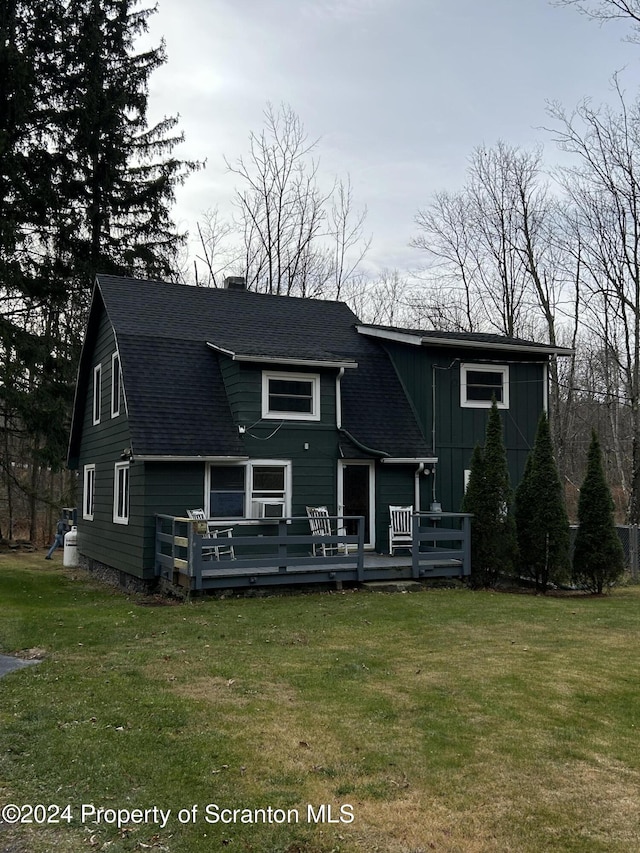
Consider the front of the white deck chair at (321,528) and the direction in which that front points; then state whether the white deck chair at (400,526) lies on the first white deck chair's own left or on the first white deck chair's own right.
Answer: on the first white deck chair's own left

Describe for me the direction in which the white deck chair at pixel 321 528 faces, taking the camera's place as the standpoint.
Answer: facing the viewer and to the right of the viewer

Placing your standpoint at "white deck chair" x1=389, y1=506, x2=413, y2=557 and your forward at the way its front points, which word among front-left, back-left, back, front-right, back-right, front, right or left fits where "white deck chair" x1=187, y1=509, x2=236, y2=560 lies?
front-right

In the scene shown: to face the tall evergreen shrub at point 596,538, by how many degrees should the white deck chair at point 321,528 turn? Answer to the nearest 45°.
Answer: approximately 45° to its left

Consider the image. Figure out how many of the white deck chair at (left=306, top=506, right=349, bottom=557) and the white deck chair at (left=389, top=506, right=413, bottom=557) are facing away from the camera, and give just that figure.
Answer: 0

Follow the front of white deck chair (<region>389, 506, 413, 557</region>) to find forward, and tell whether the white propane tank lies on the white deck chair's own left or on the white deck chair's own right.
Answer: on the white deck chair's own right

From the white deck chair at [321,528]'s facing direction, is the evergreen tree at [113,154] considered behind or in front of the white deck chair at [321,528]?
behind

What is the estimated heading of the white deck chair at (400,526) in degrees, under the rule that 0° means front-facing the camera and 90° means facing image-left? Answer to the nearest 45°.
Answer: approximately 0°

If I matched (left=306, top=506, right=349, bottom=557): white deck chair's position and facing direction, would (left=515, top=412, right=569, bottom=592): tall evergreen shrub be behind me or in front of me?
in front

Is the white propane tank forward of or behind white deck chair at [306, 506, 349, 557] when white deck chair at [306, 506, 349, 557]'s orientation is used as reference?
behind

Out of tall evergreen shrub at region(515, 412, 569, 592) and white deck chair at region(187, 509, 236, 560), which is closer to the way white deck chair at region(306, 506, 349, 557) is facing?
the tall evergreen shrub

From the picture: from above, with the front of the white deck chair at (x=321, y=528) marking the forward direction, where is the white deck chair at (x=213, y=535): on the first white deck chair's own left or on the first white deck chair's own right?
on the first white deck chair's own right
